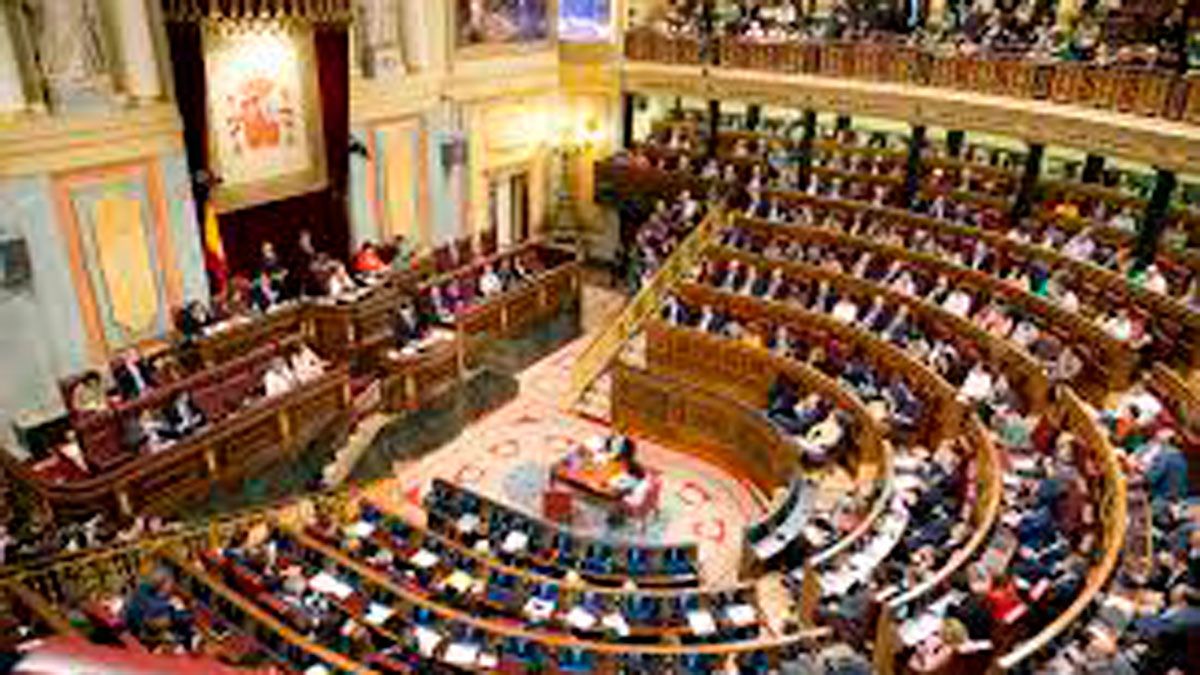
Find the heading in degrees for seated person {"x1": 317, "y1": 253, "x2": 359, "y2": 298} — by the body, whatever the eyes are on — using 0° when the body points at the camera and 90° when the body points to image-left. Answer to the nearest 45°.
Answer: approximately 315°

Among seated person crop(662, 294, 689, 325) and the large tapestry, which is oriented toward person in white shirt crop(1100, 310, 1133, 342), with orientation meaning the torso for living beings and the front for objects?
the large tapestry

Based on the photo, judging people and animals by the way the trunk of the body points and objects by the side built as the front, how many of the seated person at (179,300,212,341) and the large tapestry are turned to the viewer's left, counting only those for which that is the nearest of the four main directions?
0

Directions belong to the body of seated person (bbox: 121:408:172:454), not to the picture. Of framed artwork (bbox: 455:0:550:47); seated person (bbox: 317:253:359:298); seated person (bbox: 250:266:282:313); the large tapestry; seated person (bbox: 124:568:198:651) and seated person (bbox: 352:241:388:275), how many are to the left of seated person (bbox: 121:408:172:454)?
5

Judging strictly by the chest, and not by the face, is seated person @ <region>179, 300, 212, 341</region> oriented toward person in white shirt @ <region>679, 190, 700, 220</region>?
no

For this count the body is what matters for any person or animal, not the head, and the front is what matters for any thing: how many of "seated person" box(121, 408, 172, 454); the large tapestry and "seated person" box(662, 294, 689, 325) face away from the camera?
0

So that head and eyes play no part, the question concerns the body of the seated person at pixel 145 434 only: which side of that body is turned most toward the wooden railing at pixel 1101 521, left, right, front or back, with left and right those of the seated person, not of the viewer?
front

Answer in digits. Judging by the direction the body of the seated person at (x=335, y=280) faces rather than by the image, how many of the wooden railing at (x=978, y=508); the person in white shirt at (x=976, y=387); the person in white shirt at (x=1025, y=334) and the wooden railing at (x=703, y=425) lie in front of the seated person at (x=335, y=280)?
4

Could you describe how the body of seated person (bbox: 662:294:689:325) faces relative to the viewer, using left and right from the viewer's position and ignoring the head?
facing the viewer and to the left of the viewer

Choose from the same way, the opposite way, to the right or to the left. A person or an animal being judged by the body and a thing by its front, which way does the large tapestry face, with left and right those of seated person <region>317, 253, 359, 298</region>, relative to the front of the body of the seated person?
the same way

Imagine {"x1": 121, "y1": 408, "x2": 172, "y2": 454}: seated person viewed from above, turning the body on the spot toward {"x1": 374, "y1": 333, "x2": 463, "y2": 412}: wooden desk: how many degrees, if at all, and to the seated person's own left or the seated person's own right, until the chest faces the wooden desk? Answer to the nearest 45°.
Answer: approximately 45° to the seated person's own left

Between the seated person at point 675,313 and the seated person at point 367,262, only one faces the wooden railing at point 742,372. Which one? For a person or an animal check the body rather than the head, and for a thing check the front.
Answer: the seated person at point 367,262

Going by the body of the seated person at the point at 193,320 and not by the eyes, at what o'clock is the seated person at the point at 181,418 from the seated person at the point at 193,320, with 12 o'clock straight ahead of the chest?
the seated person at the point at 181,418 is roughly at 2 o'clock from the seated person at the point at 193,320.

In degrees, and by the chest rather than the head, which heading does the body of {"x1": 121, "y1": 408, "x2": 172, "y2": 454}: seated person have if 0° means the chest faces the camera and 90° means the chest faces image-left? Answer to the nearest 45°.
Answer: approximately 315°

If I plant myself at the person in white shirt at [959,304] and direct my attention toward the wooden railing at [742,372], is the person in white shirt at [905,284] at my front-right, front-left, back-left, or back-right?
front-right

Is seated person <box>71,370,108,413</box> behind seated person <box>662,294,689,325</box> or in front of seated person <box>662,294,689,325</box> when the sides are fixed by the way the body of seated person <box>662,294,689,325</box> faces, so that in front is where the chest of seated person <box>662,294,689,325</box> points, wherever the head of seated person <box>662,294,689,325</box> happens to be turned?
in front

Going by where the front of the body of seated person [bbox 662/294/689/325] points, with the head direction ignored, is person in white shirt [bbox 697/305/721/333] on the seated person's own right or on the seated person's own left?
on the seated person's own left

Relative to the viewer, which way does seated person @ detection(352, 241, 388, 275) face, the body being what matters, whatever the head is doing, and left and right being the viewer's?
facing the viewer and to the right of the viewer
